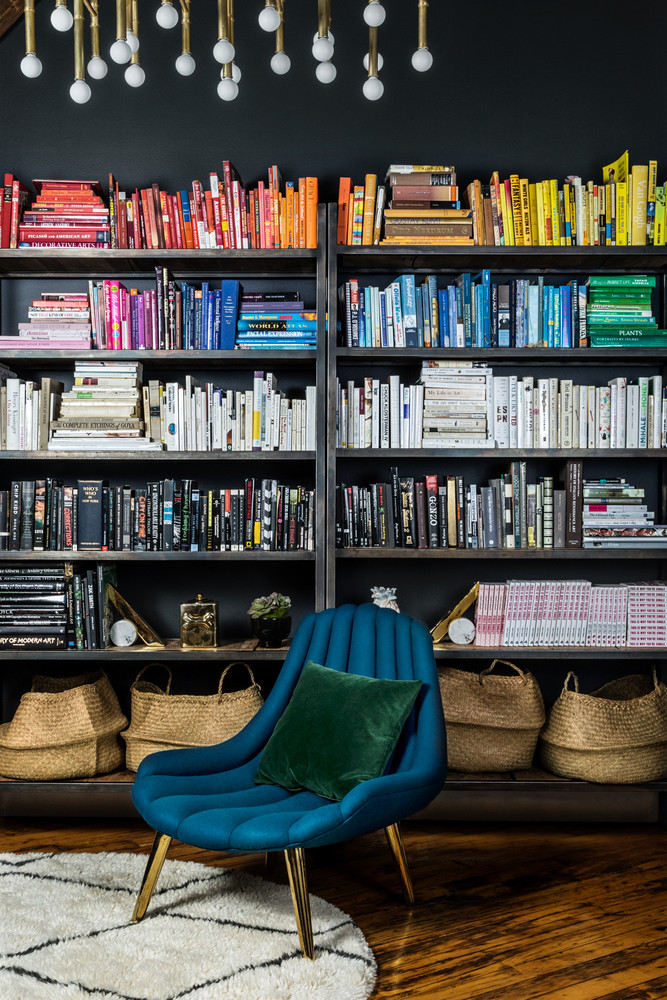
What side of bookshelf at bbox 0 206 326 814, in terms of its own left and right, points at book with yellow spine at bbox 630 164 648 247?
left

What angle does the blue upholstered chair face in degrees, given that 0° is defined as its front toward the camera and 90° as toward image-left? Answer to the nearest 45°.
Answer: approximately 45°

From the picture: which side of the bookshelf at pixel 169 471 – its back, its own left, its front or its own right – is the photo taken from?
front

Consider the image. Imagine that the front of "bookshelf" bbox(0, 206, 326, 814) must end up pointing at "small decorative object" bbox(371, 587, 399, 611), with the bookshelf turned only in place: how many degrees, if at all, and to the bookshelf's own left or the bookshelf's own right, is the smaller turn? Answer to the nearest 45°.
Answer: approximately 45° to the bookshelf's own left

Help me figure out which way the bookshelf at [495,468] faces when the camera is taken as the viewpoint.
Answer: facing the viewer

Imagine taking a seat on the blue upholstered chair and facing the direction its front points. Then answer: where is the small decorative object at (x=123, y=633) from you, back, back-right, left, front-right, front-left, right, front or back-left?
right

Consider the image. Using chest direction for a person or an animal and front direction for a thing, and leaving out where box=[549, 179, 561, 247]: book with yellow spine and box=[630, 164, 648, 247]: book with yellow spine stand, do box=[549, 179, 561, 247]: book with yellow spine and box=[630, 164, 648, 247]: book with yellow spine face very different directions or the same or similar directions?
same or similar directions

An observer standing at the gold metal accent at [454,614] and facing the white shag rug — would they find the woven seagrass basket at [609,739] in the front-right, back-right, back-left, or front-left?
back-left

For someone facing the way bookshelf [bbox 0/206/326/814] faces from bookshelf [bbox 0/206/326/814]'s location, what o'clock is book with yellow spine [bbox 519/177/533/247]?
The book with yellow spine is roughly at 10 o'clock from the bookshelf.
